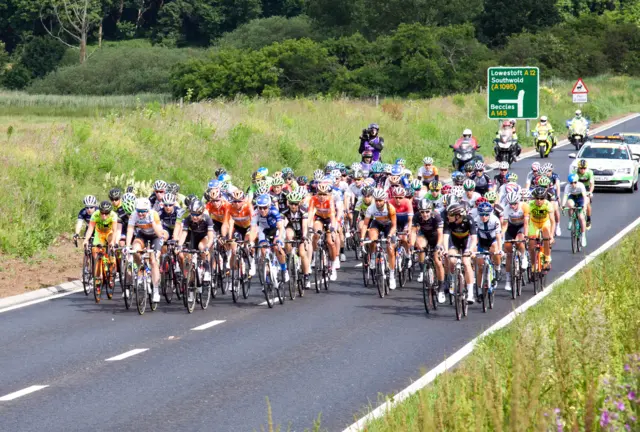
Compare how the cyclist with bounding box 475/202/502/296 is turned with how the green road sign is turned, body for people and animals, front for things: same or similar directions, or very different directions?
same or similar directions

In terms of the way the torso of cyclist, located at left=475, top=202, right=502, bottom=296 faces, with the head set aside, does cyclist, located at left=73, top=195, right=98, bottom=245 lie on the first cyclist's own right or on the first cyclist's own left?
on the first cyclist's own right

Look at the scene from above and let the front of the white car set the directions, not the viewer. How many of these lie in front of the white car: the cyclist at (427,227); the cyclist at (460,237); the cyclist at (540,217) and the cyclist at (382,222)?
4

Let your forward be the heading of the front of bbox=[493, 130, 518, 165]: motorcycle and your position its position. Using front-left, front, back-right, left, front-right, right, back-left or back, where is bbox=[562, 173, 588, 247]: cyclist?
front

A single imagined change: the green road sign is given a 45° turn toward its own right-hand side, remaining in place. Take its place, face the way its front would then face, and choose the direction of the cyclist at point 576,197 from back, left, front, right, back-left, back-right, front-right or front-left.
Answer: front-left

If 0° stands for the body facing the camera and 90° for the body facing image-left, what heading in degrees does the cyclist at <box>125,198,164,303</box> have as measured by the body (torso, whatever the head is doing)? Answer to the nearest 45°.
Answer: approximately 0°

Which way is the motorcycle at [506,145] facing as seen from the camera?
toward the camera

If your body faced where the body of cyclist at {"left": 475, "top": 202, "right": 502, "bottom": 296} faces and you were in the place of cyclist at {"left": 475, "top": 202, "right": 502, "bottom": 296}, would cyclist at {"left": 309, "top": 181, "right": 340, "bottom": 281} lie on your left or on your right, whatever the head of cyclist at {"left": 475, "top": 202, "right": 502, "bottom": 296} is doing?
on your right

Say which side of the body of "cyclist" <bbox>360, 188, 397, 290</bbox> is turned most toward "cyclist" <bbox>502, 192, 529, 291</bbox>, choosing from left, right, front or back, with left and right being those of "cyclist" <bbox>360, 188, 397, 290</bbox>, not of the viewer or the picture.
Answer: left

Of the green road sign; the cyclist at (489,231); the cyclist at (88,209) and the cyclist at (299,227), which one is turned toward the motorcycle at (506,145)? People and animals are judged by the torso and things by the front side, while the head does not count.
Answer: the green road sign

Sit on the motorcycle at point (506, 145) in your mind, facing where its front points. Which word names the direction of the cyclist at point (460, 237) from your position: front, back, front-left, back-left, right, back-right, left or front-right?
front

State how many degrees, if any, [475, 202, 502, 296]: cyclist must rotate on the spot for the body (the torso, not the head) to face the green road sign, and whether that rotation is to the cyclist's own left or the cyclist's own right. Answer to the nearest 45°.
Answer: approximately 180°

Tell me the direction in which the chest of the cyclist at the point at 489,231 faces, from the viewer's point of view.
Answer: toward the camera

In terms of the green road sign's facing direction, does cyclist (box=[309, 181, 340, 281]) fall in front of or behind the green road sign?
in front

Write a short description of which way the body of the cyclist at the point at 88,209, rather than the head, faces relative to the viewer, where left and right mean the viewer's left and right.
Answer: facing the viewer

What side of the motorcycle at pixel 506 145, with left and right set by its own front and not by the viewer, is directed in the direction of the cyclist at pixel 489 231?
front

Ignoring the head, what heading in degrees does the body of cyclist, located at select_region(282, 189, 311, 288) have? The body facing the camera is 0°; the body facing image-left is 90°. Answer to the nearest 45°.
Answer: approximately 0°

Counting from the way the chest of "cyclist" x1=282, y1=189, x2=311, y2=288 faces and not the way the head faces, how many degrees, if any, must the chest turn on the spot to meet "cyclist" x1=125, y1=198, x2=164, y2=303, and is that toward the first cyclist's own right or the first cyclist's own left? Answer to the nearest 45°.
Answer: approximately 45° to the first cyclist's own right
